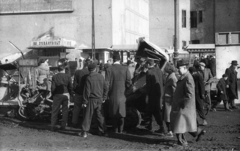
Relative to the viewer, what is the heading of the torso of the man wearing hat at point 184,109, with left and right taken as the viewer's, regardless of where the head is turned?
facing to the left of the viewer

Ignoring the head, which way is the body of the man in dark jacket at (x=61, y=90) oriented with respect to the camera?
away from the camera

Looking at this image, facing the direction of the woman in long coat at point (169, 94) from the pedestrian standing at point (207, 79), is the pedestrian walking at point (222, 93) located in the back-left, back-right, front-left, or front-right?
back-left

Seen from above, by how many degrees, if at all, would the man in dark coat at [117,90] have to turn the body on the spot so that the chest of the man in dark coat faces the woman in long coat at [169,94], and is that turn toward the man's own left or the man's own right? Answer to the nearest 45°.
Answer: approximately 135° to the man's own right

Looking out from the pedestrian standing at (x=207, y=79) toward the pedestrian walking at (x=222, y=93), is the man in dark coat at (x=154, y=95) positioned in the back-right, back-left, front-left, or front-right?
back-right

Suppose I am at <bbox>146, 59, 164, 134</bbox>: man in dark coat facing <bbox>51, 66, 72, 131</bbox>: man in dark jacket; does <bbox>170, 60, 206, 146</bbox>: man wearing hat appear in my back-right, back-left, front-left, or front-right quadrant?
back-left

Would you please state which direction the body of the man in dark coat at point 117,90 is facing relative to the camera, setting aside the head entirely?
away from the camera
